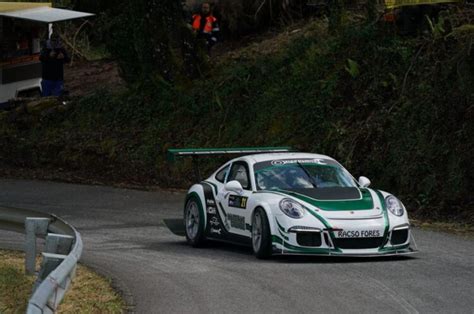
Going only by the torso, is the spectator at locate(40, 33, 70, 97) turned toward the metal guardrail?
yes

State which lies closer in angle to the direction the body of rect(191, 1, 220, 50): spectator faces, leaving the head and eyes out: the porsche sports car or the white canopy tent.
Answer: the porsche sports car

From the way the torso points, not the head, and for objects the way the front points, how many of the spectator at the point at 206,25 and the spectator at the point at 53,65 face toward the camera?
2

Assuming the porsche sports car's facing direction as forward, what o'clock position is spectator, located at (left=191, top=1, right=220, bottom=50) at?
The spectator is roughly at 7 o'clock from the porsche sports car.

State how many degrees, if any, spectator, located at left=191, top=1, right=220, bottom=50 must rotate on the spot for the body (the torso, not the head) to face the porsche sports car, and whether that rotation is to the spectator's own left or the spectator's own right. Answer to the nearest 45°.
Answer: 0° — they already face it

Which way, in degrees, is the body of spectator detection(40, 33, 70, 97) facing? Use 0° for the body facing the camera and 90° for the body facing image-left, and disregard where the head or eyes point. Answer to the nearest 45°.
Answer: approximately 0°
